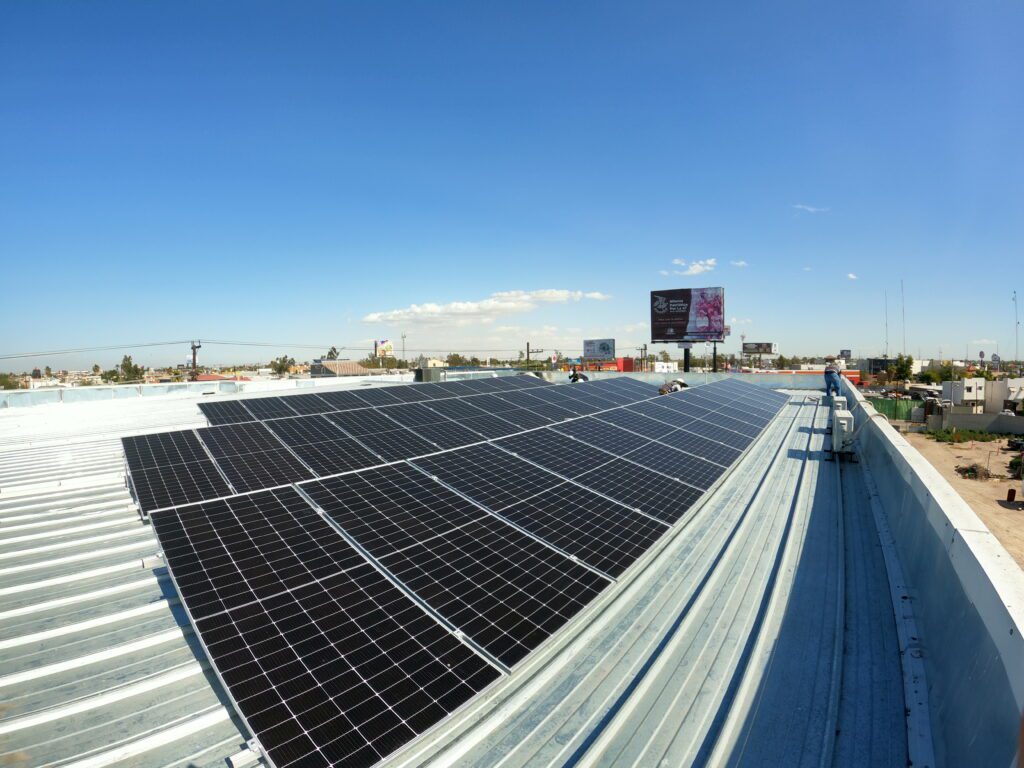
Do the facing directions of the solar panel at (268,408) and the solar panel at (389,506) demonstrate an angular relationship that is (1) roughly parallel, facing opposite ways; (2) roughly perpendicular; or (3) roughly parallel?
roughly parallel

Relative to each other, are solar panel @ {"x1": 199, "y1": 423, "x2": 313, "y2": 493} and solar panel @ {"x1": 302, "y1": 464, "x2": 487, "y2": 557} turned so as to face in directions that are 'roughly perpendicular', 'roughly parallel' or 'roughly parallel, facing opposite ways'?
roughly parallel

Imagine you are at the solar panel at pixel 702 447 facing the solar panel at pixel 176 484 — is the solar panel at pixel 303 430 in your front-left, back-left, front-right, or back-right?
front-right

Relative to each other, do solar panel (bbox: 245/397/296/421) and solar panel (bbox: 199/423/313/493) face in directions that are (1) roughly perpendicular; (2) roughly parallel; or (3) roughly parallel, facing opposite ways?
roughly parallel

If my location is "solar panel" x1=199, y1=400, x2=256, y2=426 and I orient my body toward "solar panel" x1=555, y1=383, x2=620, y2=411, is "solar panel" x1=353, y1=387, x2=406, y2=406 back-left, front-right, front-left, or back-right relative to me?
front-left

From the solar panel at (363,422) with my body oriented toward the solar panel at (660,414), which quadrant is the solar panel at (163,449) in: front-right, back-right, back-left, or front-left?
back-right

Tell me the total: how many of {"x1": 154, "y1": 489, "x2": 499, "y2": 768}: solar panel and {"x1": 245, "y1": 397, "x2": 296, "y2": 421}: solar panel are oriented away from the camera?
0
